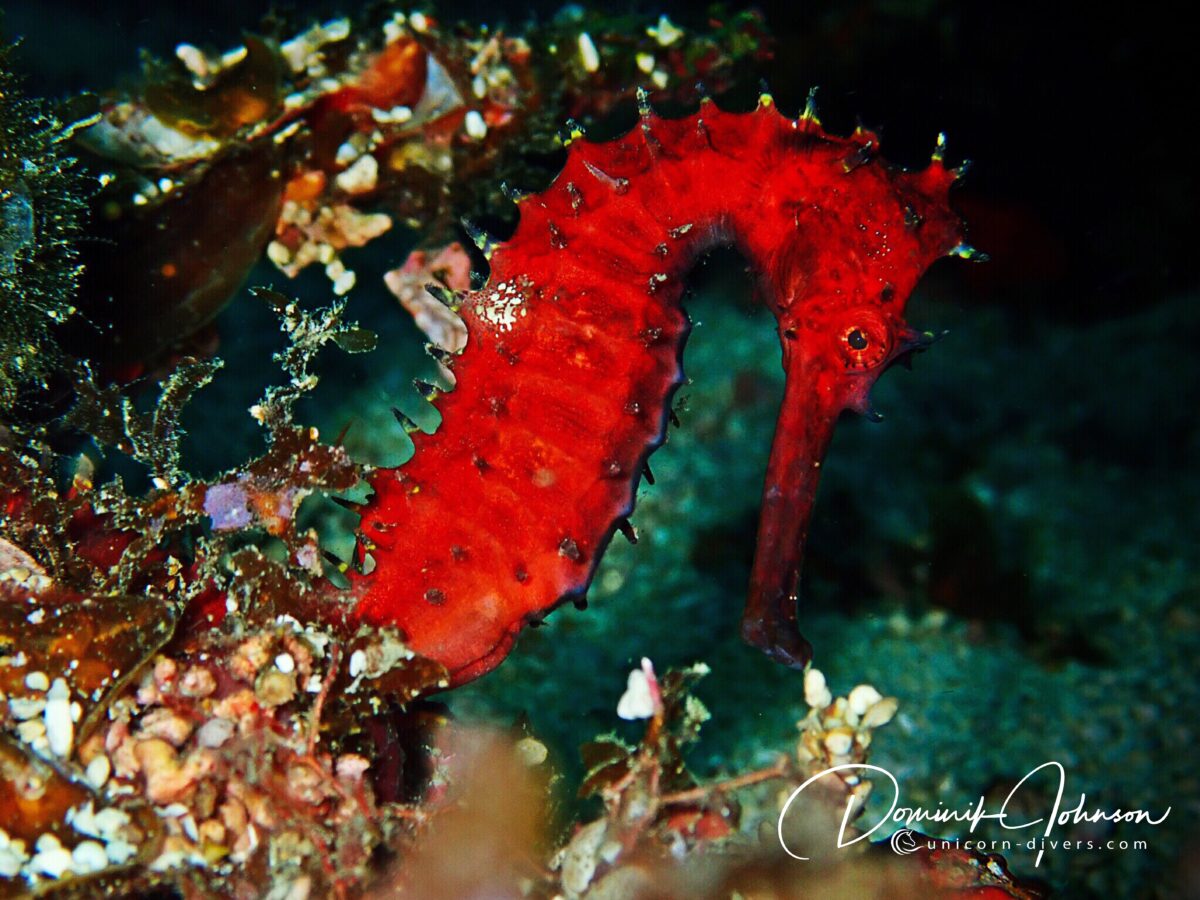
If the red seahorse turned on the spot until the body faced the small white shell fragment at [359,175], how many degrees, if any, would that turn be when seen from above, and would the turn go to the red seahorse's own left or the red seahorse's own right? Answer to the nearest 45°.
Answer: approximately 135° to the red seahorse's own left

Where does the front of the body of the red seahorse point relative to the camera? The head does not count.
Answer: to the viewer's right
